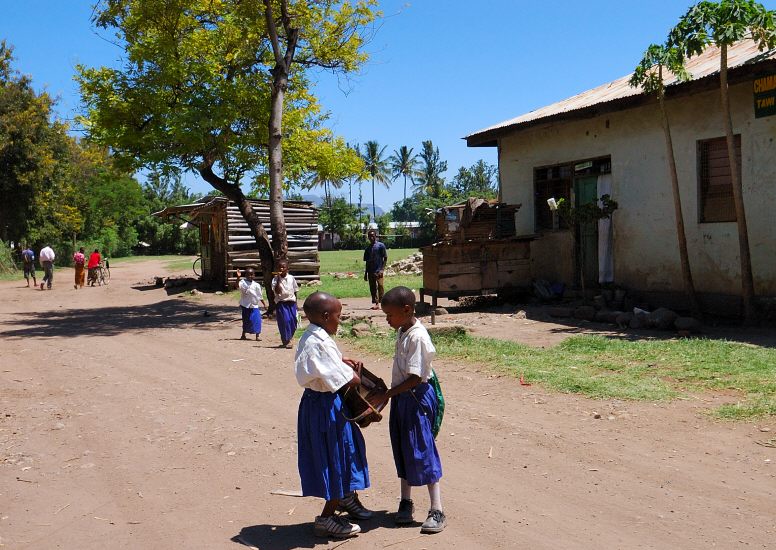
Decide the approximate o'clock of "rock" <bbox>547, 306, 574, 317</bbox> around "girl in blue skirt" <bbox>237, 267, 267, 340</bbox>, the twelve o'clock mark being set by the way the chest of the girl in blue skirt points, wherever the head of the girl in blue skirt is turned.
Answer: The rock is roughly at 9 o'clock from the girl in blue skirt.

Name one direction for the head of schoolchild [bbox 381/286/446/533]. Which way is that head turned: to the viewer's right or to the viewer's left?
to the viewer's left

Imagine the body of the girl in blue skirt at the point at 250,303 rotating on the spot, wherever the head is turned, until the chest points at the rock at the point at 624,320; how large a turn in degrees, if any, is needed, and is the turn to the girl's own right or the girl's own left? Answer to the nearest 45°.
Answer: approximately 90° to the girl's own left

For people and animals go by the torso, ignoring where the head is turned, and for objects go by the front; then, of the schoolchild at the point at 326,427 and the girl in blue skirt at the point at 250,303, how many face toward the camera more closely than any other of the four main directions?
1

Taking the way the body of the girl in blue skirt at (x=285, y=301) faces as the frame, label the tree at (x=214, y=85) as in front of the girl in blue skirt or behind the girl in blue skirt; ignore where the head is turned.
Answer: behind

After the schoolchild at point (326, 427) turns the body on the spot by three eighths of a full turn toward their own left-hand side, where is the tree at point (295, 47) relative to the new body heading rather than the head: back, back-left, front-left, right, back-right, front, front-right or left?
front-right

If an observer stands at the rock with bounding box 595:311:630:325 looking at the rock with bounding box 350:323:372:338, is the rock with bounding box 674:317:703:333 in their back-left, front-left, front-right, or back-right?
back-left

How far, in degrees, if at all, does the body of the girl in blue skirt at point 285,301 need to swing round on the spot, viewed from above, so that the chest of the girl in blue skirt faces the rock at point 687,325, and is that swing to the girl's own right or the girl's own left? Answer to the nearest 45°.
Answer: approximately 90° to the girl's own left

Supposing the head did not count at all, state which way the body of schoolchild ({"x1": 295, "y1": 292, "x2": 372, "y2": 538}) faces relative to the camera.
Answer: to the viewer's right

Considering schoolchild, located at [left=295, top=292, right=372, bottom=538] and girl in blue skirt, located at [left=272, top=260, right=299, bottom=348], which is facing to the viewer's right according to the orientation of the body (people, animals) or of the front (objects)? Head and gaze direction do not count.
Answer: the schoolchild

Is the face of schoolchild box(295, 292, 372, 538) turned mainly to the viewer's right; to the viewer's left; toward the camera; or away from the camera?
to the viewer's right

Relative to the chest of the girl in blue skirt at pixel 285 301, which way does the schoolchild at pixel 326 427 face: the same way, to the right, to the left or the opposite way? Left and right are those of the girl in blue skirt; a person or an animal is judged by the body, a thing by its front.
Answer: to the left

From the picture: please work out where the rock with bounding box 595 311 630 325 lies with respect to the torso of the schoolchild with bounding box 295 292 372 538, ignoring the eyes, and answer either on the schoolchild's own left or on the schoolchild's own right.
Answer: on the schoolchild's own left
